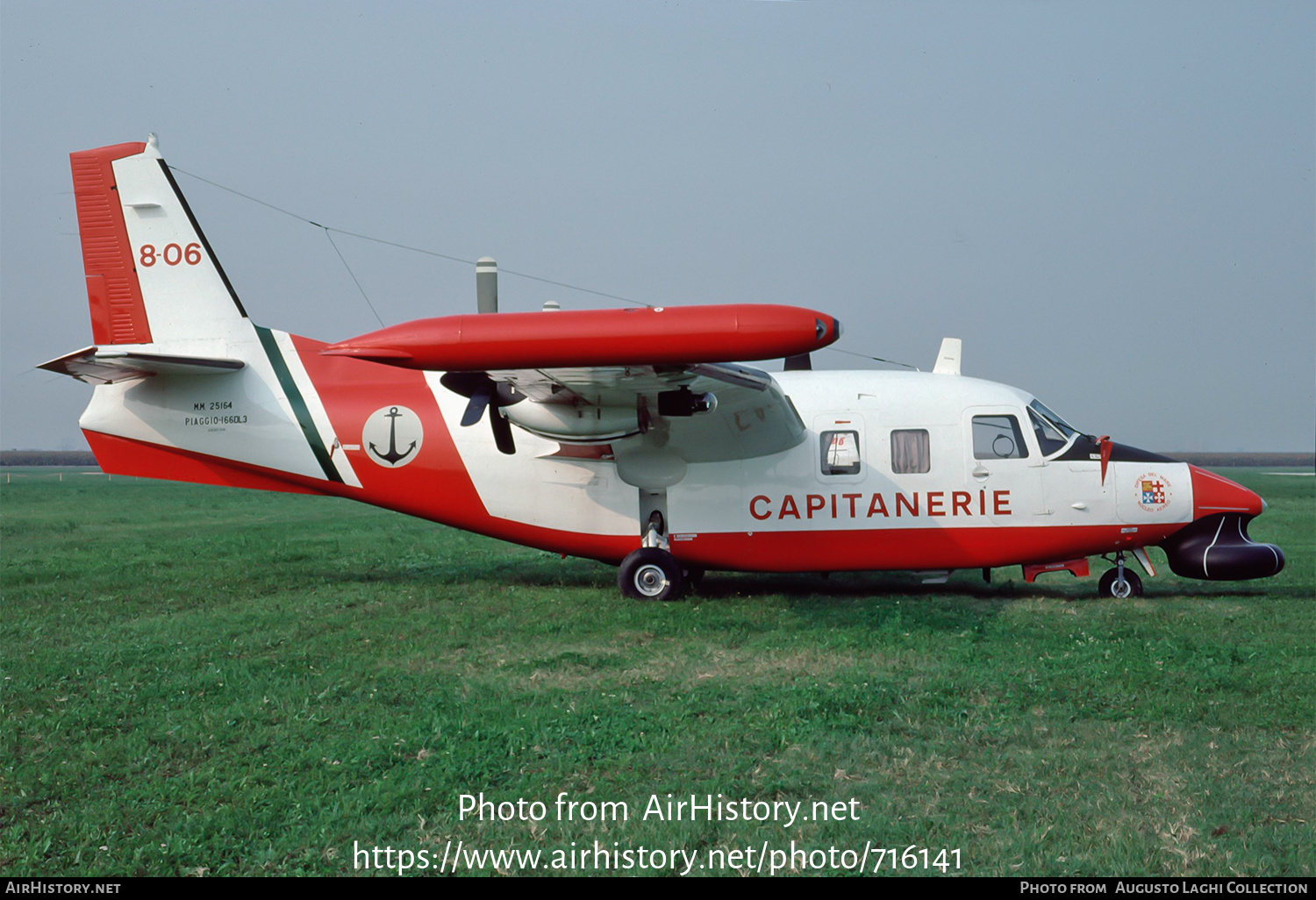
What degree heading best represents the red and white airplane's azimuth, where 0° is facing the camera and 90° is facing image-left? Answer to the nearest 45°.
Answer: approximately 270°
